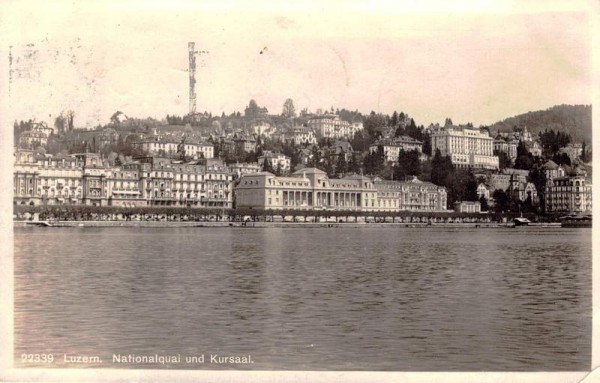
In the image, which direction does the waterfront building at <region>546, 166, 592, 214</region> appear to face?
toward the camera
